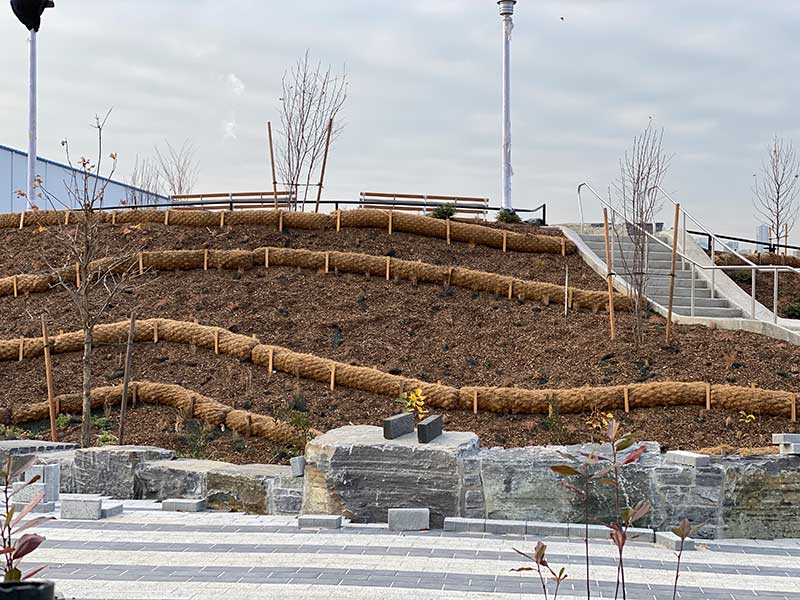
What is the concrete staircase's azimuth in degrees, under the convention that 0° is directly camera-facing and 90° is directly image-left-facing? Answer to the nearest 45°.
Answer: approximately 315°

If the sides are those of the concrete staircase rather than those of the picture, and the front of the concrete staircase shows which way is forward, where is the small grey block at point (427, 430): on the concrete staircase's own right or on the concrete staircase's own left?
on the concrete staircase's own right

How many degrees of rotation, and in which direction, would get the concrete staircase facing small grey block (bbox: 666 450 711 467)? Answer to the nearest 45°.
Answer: approximately 45° to its right

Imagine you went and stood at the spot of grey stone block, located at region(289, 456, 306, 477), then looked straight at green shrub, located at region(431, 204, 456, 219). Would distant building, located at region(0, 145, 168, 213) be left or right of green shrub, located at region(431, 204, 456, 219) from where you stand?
left

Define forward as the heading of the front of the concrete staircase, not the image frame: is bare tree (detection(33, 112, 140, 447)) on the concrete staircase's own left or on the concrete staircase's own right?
on the concrete staircase's own right

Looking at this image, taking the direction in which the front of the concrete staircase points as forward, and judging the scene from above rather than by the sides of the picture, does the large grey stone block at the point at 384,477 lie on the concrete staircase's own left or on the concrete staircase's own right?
on the concrete staircase's own right

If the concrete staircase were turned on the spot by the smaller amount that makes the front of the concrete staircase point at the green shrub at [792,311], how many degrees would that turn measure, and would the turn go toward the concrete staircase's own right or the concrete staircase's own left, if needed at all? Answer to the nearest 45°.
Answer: approximately 45° to the concrete staircase's own left

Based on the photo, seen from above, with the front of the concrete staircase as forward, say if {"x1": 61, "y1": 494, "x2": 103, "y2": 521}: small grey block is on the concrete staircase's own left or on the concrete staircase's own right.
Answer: on the concrete staircase's own right

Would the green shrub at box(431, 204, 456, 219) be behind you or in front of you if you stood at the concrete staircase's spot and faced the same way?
behind

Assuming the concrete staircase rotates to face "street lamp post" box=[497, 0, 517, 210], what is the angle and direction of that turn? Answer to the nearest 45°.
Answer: approximately 180°

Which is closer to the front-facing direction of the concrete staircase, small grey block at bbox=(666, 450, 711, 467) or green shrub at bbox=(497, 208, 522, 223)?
the small grey block

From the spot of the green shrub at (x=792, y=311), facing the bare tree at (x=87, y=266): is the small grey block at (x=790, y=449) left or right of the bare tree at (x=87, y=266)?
left

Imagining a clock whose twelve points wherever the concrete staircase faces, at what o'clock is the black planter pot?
The black planter pot is roughly at 2 o'clock from the concrete staircase.

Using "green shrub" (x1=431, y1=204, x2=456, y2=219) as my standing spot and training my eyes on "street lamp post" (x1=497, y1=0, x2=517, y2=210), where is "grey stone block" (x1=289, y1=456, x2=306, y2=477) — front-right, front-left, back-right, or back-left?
back-right
